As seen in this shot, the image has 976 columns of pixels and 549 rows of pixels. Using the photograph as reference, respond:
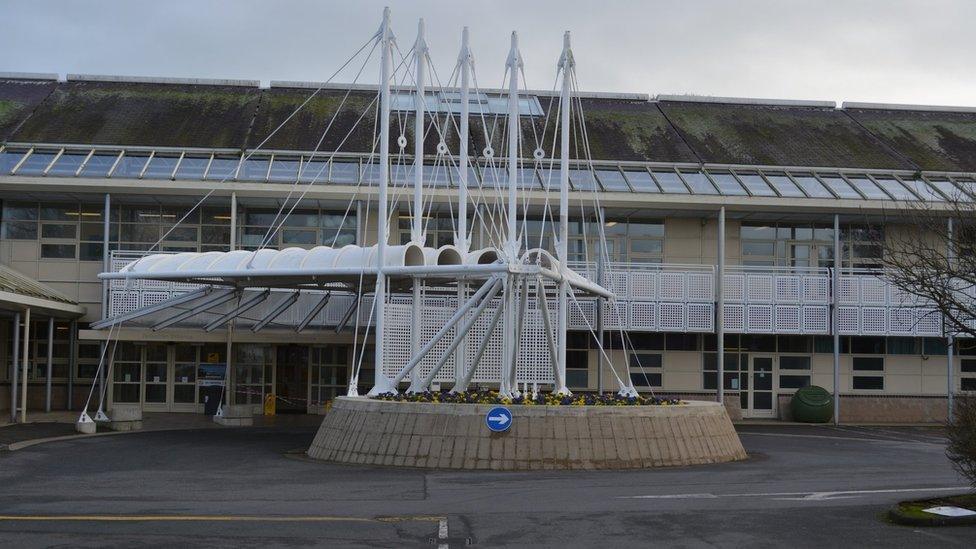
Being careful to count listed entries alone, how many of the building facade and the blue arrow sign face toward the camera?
2

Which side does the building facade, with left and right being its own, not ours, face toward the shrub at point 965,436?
front

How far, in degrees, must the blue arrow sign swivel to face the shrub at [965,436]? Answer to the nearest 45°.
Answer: approximately 45° to its left

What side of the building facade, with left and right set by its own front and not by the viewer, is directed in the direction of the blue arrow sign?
front

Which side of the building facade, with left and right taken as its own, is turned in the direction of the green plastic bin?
left

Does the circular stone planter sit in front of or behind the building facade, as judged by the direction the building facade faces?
in front

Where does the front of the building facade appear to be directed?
toward the camera

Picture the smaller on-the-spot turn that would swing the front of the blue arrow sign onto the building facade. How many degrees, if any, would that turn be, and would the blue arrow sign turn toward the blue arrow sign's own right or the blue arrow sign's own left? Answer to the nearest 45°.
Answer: approximately 180°

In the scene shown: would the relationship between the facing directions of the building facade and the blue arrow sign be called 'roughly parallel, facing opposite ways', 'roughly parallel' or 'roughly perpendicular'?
roughly parallel

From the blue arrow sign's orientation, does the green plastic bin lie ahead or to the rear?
to the rear

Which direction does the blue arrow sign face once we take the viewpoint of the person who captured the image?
facing the viewer
